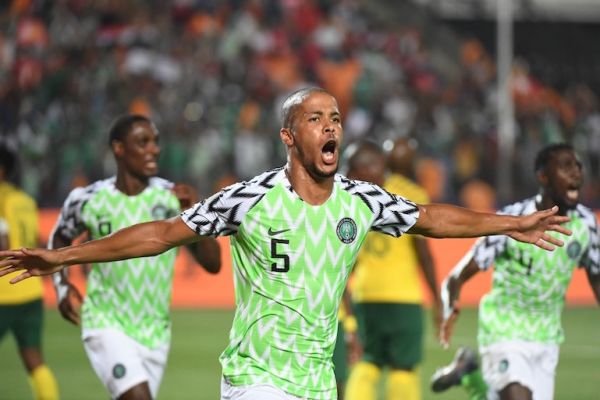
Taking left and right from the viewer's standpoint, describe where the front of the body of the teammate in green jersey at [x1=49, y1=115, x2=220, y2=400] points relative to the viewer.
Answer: facing the viewer and to the right of the viewer

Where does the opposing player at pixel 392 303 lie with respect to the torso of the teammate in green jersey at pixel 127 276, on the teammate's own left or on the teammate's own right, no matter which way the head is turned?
on the teammate's own left

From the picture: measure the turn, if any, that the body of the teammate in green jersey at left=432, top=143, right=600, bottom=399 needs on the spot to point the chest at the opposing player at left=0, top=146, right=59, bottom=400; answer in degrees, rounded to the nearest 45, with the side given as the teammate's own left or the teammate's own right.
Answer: approximately 135° to the teammate's own right

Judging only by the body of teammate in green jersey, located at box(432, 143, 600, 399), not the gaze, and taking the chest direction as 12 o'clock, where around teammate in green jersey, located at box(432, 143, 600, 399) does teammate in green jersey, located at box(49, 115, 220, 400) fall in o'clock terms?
teammate in green jersey, located at box(49, 115, 220, 400) is roughly at 4 o'clock from teammate in green jersey, located at box(432, 143, 600, 399).

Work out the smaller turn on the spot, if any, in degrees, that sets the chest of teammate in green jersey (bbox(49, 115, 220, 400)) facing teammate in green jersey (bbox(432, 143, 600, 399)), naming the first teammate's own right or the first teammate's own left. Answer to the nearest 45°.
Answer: approximately 45° to the first teammate's own left

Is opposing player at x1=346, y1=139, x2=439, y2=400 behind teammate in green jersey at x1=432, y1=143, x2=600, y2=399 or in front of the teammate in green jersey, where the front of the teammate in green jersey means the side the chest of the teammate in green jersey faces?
behind

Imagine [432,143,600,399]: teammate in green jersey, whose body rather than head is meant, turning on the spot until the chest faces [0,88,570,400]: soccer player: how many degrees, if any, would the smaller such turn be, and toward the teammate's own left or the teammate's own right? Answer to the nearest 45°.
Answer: approximately 90° to the teammate's own right

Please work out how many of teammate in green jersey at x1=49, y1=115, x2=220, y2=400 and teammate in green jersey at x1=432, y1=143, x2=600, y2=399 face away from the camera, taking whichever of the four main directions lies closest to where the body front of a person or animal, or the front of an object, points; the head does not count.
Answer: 0

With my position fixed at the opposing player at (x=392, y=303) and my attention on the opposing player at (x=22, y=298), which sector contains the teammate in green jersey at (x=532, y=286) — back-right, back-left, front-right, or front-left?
back-left

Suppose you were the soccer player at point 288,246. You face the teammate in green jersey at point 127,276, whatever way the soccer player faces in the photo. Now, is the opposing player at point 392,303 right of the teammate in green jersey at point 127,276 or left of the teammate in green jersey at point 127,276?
right

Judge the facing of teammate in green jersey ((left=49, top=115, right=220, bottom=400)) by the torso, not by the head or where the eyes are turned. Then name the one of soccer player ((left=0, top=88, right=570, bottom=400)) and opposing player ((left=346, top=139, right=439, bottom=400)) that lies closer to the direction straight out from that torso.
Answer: the soccer player

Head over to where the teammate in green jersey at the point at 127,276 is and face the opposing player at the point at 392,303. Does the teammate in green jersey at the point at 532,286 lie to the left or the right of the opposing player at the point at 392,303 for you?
right
